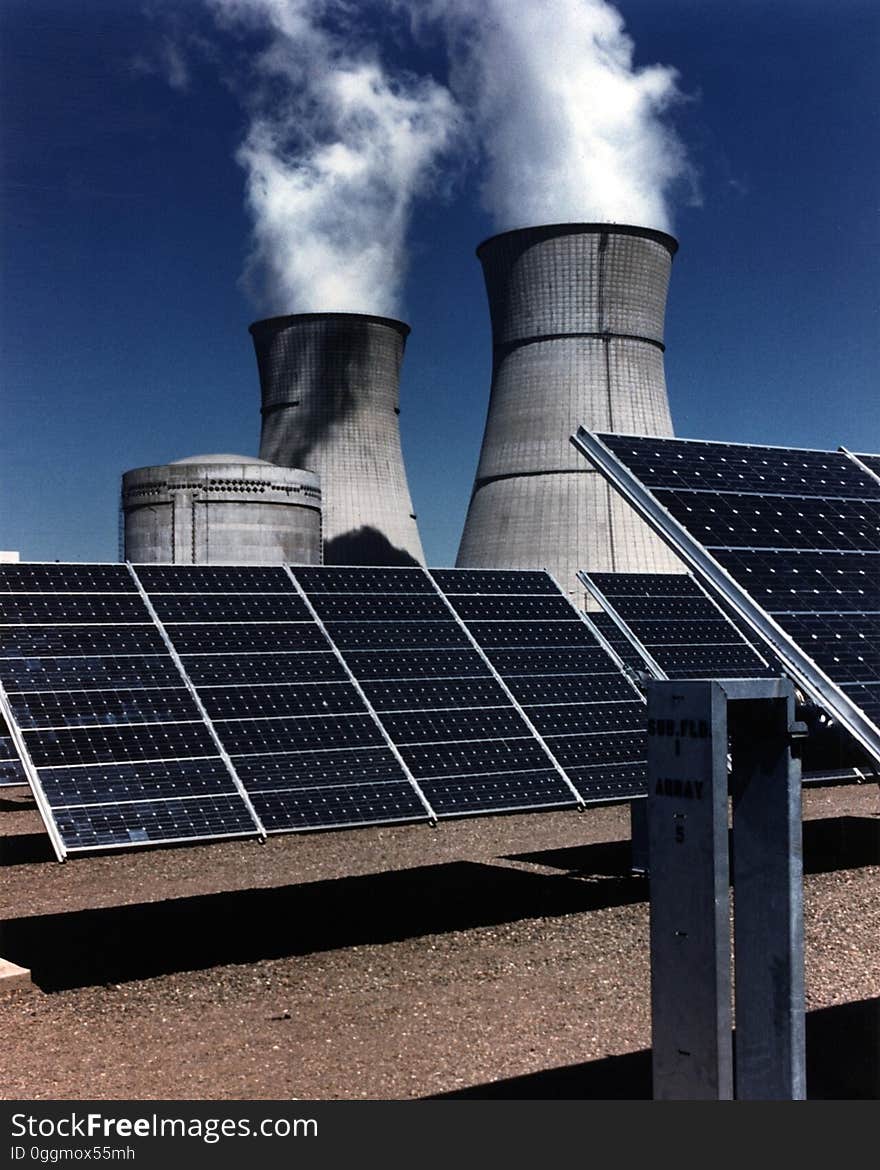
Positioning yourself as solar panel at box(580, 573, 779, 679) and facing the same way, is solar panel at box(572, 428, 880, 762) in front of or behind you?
in front

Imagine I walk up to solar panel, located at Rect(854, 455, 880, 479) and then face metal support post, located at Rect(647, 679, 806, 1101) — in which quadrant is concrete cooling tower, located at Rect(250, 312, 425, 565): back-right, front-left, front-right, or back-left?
back-right

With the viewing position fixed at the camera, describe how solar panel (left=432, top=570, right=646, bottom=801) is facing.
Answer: facing the viewer and to the right of the viewer

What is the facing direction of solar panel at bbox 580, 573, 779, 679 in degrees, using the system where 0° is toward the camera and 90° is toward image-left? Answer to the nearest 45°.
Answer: approximately 315°

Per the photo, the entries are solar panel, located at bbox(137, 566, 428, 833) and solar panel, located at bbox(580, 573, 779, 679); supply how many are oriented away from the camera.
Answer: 0

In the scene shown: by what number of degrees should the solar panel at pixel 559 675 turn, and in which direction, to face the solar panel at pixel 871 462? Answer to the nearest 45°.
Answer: approximately 45° to its left

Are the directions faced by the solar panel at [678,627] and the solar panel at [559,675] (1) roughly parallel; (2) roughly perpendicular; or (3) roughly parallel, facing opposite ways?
roughly parallel

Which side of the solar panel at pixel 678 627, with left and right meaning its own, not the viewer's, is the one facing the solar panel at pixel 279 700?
right

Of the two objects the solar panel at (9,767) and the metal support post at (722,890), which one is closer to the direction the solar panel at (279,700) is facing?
the metal support post

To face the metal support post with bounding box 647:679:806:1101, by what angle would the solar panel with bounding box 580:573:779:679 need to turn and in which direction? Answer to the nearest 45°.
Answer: approximately 45° to its right

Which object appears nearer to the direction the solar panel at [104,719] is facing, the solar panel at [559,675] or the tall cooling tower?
the solar panel

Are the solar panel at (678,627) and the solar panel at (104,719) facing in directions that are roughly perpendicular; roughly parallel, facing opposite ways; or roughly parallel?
roughly parallel
